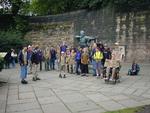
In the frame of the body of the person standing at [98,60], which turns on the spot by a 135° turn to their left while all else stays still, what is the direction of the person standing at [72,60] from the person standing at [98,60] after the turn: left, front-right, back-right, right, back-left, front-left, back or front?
left

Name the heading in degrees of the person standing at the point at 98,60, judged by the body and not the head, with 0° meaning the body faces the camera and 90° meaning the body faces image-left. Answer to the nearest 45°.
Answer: approximately 0°
